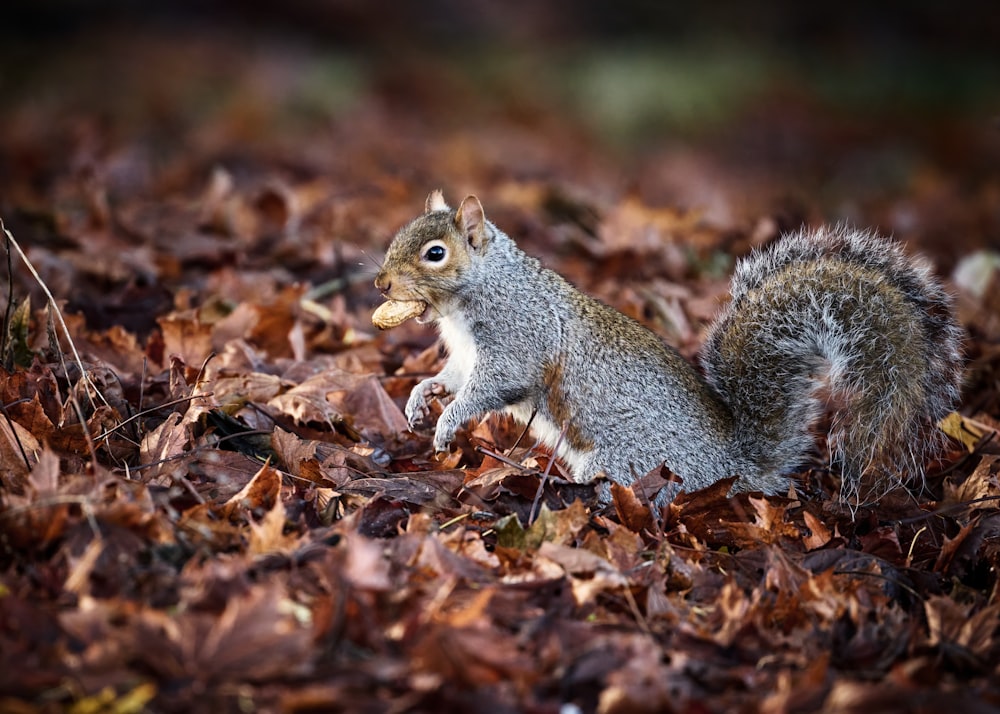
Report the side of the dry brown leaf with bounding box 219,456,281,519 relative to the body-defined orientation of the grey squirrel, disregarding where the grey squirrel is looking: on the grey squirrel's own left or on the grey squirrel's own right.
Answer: on the grey squirrel's own left

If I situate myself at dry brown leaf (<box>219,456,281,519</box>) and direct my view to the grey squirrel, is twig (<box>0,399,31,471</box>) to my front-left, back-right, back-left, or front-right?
back-left

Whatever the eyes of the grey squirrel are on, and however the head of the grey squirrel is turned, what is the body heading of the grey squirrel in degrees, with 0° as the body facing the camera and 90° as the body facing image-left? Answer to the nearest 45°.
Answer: approximately 90°

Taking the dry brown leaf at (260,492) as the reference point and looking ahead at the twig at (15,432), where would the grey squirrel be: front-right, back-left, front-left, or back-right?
back-right

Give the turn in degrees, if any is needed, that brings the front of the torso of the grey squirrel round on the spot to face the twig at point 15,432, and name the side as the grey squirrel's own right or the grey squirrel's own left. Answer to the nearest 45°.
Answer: approximately 45° to the grey squirrel's own left
